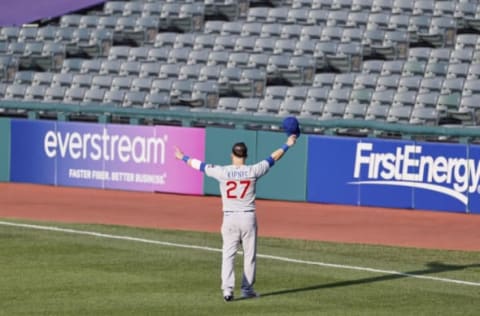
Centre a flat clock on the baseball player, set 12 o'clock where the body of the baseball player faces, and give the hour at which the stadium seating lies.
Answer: The stadium seating is roughly at 12 o'clock from the baseball player.

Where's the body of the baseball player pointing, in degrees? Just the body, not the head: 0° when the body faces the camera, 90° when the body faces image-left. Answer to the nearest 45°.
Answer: approximately 180°

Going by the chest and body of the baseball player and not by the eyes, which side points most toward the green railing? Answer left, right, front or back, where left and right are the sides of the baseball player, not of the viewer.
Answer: front
